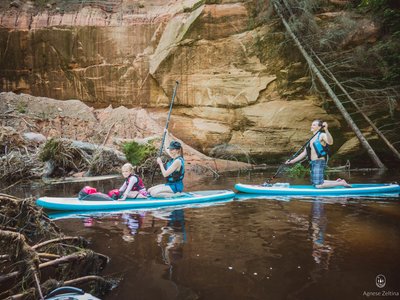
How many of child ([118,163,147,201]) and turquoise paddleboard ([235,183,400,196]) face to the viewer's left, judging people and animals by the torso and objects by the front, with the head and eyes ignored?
2

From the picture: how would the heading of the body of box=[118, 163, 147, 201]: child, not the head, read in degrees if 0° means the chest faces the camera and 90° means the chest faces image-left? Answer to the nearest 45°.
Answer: approximately 90°

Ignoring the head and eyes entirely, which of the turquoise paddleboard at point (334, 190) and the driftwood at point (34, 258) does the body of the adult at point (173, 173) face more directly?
the driftwood

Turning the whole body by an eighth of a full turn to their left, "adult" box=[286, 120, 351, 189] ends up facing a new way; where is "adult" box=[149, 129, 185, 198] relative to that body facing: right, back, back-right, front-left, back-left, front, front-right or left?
front

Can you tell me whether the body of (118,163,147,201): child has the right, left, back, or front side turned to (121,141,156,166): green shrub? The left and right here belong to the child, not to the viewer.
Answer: right

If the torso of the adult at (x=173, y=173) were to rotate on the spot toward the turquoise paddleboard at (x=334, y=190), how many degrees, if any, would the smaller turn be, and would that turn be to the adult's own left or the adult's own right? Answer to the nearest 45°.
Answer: approximately 180°

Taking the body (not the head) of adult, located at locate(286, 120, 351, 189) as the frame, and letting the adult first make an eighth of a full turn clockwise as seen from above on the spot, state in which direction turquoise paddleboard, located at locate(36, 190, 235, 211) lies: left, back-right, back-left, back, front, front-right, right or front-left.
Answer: left

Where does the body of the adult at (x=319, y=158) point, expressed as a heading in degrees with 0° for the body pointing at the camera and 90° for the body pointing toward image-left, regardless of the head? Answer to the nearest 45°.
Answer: approximately 90°

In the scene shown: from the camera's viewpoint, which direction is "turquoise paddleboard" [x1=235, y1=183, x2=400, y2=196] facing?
to the viewer's left
